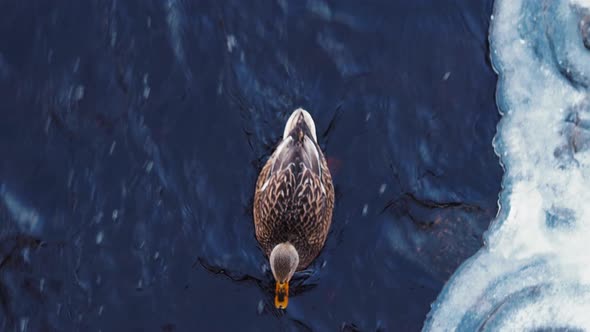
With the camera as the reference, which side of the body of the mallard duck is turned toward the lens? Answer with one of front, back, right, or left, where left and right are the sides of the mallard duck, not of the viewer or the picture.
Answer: front
